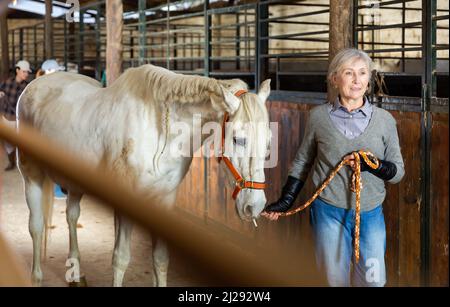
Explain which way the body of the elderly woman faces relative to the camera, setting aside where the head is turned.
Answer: toward the camera

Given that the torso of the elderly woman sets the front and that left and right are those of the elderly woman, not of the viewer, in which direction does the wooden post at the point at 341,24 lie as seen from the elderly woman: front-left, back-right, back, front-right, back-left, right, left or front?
back

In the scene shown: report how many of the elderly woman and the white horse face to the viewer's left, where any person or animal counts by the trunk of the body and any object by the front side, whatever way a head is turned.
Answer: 0

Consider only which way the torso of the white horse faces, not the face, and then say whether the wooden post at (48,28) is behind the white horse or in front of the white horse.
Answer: behind

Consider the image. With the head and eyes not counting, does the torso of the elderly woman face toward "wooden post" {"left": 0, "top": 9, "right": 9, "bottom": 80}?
no

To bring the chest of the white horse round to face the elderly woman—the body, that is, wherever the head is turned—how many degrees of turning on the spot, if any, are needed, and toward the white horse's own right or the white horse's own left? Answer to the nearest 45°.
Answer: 0° — it already faces them

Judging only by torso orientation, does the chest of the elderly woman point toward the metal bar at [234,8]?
no

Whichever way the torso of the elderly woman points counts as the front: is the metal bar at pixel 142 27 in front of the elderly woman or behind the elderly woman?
behind

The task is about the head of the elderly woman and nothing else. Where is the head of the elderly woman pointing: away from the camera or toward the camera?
toward the camera

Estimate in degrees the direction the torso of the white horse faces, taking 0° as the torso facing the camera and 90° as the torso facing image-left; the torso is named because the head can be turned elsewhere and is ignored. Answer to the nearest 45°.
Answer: approximately 315°

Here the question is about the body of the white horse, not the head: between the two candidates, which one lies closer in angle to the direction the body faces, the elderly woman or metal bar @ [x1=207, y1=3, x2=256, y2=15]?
the elderly woman

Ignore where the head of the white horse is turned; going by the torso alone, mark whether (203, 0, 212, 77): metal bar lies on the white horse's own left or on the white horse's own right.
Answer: on the white horse's own left

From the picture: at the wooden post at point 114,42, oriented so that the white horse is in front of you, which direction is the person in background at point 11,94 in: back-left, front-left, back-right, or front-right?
back-right

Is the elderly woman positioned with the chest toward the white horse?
no
